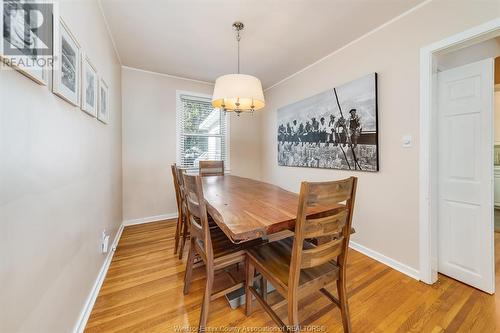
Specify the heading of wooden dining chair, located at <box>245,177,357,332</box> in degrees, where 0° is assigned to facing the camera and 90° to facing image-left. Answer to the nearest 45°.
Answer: approximately 135°

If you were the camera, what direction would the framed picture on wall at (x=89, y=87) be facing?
facing to the right of the viewer

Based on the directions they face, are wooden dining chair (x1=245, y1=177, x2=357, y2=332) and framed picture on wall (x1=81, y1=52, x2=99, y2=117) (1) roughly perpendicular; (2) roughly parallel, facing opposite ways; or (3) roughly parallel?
roughly perpendicular

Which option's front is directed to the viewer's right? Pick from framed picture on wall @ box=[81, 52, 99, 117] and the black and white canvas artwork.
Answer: the framed picture on wall

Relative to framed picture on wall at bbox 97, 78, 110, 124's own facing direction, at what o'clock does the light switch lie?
The light switch is roughly at 1 o'clock from the framed picture on wall.

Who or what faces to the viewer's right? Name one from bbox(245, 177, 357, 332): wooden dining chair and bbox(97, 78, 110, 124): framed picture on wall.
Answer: the framed picture on wall

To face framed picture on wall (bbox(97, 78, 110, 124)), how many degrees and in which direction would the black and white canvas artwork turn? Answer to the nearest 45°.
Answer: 0° — it already faces it

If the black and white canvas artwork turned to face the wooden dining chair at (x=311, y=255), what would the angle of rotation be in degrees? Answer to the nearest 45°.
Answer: approximately 45° to its left

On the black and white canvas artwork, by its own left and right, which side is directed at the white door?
left

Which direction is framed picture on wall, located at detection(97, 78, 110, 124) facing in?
to the viewer's right

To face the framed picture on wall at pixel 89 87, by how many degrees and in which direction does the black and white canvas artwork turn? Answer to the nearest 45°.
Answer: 0° — it already faces it

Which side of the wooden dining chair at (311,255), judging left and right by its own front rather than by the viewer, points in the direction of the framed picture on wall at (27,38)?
left

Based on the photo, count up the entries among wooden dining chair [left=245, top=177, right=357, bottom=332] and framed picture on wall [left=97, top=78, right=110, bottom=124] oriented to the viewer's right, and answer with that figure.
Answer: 1

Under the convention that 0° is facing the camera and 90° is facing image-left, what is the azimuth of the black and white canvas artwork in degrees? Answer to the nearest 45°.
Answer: approximately 45°

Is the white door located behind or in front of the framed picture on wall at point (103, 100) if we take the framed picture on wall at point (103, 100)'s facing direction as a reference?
in front

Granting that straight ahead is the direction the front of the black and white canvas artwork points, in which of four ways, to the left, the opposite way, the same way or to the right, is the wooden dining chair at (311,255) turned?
to the right

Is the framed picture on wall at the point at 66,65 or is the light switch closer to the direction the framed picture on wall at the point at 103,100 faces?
the light switch
